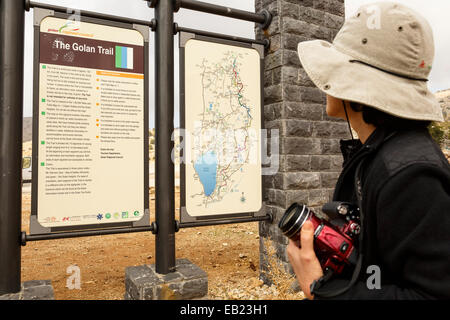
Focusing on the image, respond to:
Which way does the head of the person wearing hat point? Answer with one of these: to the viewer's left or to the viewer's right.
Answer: to the viewer's left

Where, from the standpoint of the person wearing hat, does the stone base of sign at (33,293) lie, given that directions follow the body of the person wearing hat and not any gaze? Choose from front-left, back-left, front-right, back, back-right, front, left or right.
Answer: front

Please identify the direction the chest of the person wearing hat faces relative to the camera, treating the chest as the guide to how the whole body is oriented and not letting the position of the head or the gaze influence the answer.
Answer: to the viewer's left

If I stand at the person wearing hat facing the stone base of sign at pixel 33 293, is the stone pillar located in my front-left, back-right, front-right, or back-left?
front-right

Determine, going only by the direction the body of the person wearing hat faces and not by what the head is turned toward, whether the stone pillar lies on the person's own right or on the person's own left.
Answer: on the person's own right

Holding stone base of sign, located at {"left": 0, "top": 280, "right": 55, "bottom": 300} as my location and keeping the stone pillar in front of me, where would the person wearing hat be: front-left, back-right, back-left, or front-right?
front-right

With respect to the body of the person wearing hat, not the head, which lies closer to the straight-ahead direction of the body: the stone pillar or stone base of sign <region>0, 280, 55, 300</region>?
the stone base of sign
